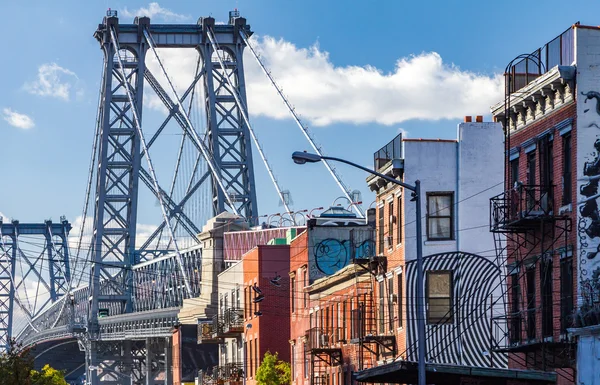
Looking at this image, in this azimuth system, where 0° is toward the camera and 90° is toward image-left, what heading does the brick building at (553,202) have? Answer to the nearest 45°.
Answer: approximately 45°
